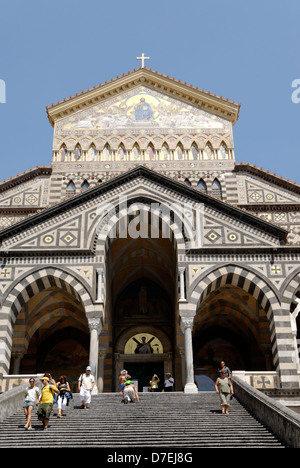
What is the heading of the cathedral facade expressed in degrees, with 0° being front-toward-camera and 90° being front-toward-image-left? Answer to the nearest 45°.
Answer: approximately 0°

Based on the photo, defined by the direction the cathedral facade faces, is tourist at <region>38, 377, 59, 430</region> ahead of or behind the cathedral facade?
ahead

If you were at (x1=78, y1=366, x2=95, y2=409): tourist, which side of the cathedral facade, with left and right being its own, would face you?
front

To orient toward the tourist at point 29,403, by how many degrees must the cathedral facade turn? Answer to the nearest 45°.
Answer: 0° — it already faces them
